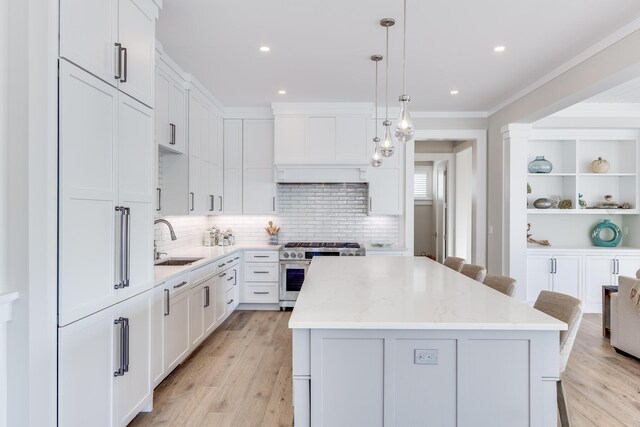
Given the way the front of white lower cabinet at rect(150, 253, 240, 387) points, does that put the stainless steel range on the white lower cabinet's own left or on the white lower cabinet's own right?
on the white lower cabinet's own left

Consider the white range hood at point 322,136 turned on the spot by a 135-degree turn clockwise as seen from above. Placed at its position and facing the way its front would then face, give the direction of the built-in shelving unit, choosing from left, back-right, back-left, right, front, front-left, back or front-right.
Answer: back-right

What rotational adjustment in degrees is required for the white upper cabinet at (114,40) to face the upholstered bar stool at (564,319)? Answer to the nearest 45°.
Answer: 0° — it already faces it

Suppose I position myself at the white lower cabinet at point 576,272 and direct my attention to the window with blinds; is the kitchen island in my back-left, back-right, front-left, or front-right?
back-left

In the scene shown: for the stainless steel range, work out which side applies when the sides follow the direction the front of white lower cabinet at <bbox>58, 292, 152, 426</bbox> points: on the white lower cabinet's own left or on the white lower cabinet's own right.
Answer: on the white lower cabinet's own left

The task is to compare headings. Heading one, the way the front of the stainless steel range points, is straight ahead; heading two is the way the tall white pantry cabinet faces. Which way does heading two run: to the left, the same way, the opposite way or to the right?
to the left

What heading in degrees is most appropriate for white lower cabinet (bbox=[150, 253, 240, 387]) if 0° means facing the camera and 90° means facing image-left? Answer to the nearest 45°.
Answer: approximately 315°

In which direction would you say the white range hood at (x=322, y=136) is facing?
toward the camera

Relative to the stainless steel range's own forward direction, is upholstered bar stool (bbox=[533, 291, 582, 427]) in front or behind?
in front

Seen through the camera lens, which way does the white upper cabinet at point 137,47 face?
facing the viewer and to the right of the viewer

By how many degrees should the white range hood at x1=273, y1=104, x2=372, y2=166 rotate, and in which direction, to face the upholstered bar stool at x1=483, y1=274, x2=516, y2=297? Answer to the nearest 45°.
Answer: approximately 45° to its left

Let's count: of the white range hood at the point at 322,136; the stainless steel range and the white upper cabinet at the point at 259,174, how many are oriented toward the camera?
3

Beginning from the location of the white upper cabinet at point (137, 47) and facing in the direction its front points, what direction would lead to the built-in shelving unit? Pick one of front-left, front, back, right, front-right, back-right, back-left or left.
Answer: front-left

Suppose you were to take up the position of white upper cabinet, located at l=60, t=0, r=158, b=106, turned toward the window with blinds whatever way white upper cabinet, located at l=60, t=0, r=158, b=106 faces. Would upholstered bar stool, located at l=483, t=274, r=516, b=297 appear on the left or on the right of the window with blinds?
right

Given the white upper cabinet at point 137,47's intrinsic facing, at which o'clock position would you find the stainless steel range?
The stainless steel range is roughly at 9 o'clock from the white upper cabinet.

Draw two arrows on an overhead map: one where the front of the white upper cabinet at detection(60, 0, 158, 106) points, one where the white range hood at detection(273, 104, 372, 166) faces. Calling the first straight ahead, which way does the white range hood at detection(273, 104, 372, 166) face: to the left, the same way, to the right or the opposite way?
to the right

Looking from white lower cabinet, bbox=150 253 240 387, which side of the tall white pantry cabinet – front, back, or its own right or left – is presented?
left

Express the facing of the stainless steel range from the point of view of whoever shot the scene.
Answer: facing the viewer

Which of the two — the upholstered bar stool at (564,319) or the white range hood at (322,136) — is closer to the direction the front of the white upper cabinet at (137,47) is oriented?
the upholstered bar stool

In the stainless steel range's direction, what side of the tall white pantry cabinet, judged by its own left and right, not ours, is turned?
left

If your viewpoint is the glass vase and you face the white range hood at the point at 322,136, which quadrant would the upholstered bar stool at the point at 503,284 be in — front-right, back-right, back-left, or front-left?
front-left
